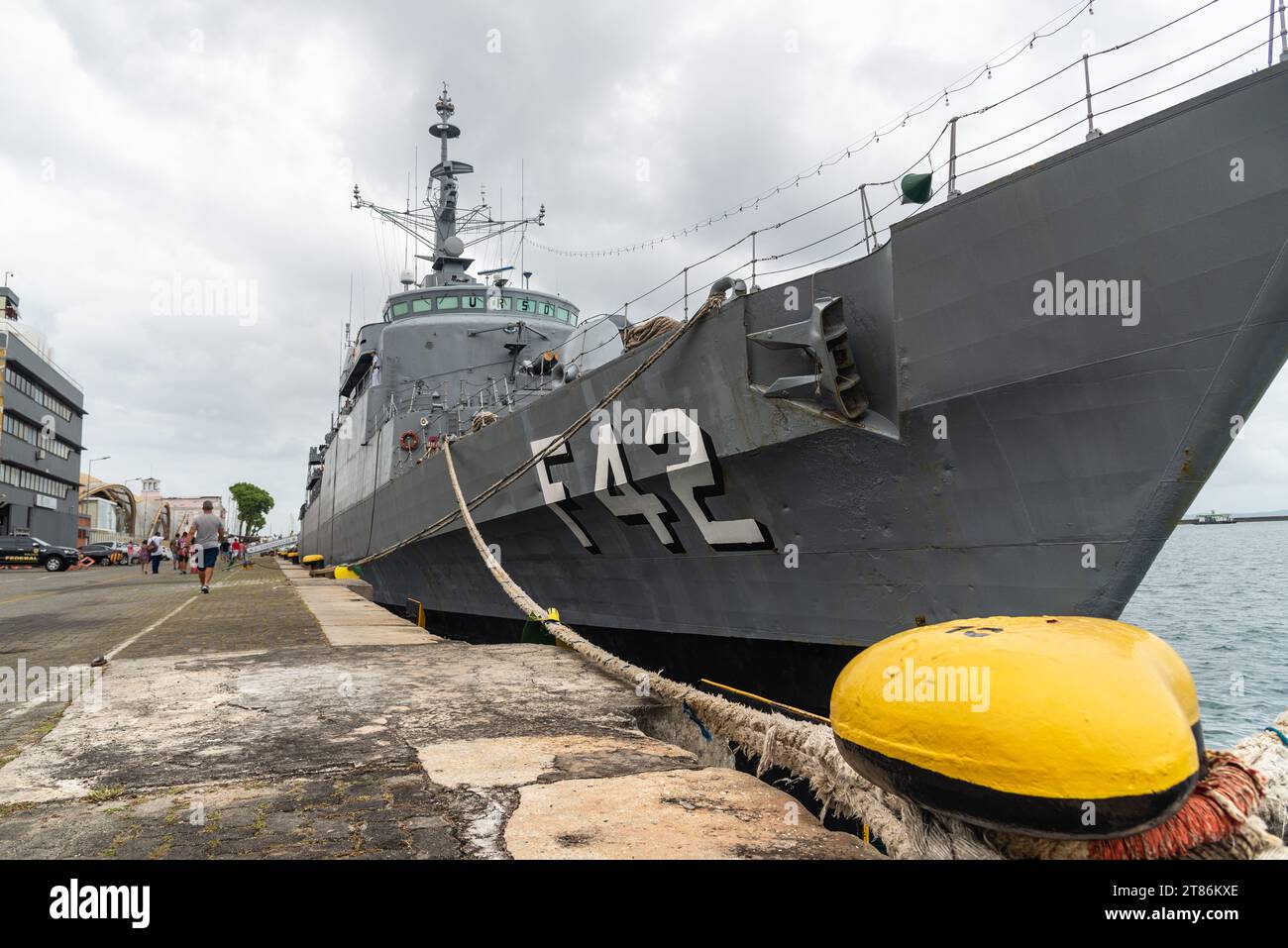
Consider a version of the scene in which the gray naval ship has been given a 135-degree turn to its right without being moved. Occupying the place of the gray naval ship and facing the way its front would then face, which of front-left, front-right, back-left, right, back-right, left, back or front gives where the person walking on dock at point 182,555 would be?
front-right

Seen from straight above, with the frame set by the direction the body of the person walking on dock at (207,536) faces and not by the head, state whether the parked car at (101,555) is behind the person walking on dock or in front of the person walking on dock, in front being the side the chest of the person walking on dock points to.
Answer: in front

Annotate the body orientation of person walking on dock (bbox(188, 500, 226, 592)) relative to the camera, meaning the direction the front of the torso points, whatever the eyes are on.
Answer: away from the camera

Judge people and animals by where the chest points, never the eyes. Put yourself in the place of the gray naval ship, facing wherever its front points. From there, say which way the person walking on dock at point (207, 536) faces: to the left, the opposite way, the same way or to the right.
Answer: the opposite way

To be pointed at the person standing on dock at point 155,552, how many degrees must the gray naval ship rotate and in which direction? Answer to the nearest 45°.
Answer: approximately 180°

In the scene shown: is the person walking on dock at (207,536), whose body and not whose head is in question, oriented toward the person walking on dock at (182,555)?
yes

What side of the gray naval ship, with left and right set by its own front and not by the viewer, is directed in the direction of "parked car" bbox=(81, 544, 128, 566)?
back

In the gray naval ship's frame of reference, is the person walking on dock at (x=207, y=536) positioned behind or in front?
behind

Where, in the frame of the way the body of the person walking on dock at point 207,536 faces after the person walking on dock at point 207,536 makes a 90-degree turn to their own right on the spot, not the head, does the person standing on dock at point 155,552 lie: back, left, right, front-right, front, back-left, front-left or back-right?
left

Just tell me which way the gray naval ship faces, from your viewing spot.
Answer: facing the viewer and to the right of the viewer
